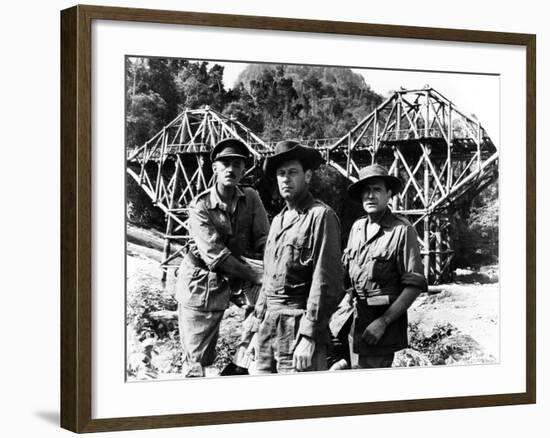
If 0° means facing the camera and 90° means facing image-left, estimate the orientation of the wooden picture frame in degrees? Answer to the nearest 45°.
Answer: approximately 315°
